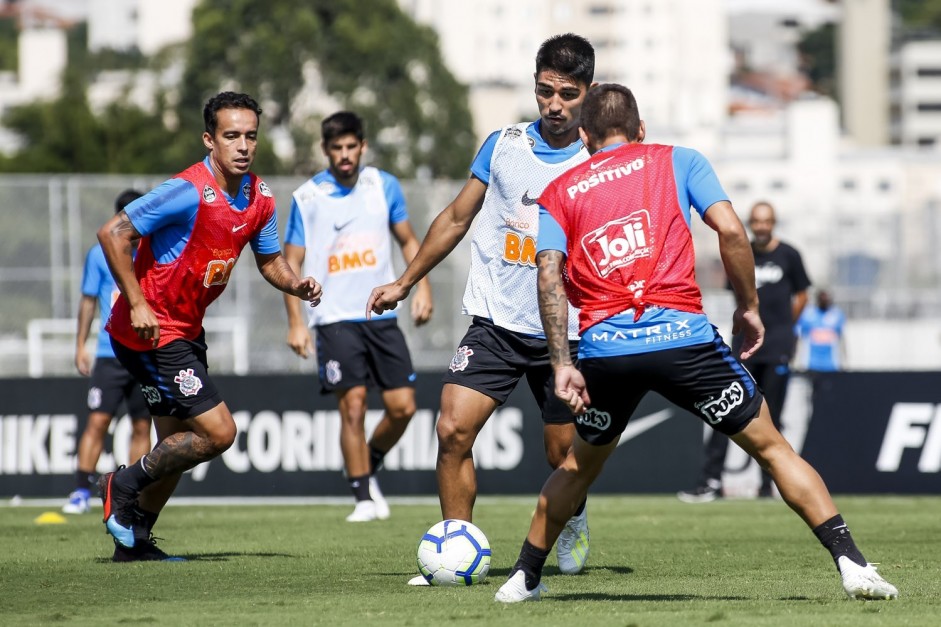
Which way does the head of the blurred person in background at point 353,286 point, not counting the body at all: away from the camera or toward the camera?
toward the camera

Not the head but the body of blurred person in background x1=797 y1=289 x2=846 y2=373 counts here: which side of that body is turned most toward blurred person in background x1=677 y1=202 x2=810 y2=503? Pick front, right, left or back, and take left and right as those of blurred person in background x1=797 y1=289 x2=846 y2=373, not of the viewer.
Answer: front

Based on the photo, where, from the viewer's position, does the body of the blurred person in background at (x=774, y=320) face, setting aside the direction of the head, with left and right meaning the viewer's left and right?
facing the viewer and to the left of the viewer

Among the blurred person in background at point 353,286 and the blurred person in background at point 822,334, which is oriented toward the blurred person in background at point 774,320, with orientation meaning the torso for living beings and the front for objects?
the blurred person in background at point 822,334

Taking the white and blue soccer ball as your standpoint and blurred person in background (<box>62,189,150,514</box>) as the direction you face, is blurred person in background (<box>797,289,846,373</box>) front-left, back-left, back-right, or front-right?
front-right

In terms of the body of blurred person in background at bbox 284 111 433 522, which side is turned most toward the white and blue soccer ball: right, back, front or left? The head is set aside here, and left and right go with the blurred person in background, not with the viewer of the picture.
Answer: front

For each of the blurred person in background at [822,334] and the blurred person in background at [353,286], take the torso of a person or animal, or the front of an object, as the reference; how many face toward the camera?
2

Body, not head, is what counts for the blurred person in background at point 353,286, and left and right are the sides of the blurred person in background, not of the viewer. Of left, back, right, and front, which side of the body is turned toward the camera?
front

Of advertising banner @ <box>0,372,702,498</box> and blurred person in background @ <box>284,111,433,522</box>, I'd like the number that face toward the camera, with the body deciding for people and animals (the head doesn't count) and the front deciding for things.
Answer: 2

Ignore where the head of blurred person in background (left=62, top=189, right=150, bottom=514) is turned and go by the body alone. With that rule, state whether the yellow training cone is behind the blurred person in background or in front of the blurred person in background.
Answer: in front

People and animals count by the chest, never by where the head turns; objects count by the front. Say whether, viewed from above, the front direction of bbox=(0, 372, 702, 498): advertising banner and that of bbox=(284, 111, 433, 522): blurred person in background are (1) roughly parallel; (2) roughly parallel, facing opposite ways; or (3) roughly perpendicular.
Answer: roughly parallel

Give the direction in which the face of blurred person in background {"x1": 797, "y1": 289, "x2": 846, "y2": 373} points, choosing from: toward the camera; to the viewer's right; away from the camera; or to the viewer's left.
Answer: toward the camera

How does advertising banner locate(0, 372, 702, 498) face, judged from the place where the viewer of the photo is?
facing the viewer

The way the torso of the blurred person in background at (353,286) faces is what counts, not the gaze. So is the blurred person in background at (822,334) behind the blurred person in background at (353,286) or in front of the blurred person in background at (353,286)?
behind
